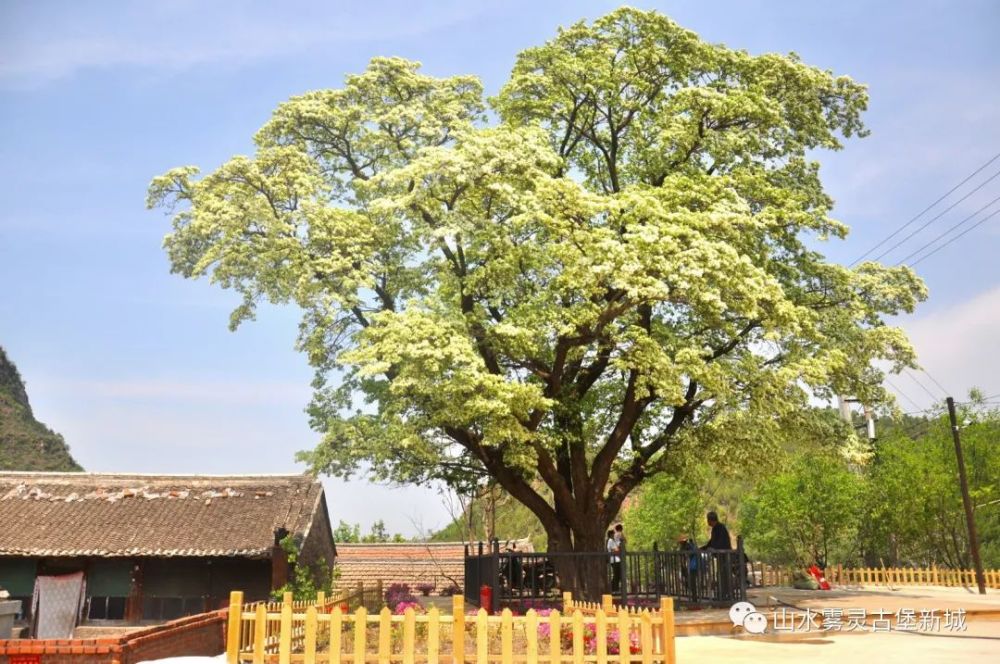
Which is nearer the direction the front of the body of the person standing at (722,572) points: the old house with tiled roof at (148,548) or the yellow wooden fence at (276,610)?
the old house with tiled roof

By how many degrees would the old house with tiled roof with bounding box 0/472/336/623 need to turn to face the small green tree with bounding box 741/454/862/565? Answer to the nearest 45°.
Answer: approximately 90° to its left

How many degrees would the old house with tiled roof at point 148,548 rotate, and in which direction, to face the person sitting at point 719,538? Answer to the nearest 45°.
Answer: approximately 45° to its left

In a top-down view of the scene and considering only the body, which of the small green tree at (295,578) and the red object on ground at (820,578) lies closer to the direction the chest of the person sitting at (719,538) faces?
the small green tree

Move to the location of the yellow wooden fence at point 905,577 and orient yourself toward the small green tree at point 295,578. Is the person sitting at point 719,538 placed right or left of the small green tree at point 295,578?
left

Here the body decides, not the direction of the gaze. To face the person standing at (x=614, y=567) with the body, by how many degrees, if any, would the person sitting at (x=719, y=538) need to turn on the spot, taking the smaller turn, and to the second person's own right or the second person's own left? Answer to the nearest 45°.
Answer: approximately 45° to the second person's own right

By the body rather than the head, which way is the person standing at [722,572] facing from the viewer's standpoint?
to the viewer's left

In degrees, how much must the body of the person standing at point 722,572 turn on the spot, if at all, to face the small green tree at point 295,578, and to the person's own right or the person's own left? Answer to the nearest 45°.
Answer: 0° — they already face it

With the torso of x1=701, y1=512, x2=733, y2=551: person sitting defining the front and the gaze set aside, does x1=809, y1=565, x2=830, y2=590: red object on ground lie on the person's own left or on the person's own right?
on the person's own right
